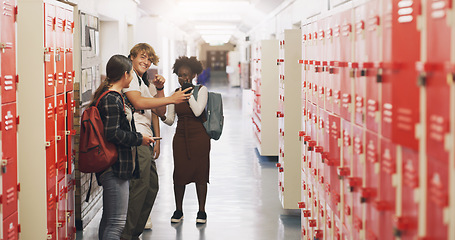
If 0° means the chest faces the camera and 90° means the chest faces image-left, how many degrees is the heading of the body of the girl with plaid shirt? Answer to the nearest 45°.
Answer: approximately 270°

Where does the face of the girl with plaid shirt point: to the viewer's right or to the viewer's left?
to the viewer's right

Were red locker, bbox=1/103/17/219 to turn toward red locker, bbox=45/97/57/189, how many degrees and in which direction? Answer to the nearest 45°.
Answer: approximately 135° to its left

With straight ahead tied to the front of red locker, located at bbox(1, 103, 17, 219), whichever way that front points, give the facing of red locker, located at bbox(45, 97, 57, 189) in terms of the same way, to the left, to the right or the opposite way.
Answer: the same way

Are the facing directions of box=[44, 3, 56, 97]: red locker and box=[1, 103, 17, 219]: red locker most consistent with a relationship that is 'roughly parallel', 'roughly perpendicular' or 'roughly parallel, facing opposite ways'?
roughly parallel

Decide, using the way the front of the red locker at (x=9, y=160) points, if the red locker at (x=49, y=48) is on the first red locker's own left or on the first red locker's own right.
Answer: on the first red locker's own left

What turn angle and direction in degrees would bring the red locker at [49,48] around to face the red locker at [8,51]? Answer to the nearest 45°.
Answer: approximately 45° to its right

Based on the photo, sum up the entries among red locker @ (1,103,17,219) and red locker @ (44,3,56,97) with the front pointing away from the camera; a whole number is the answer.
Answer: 0

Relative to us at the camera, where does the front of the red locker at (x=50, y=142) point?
facing the viewer and to the right of the viewer

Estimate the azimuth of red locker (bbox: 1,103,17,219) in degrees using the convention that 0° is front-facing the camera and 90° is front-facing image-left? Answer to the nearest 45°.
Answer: approximately 315°

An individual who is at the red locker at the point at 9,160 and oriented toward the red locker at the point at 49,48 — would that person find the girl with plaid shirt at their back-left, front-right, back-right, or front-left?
front-right

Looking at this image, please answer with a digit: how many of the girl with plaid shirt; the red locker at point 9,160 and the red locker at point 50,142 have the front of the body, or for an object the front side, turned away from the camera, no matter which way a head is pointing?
0

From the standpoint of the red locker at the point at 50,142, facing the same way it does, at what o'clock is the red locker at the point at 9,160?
the red locker at the point at 9,160 is roughly at 2 o'clock from the red locker at the point at 50,142.

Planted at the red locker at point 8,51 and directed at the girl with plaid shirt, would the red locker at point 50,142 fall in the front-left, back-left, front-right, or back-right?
front-left
